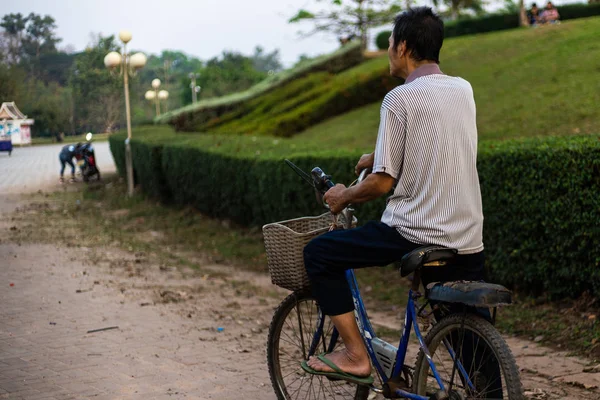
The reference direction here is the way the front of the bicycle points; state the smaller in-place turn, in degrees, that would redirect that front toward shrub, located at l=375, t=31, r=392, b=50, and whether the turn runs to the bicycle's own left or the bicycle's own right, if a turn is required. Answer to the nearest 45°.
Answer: approximately 45° to the bicycle's own right

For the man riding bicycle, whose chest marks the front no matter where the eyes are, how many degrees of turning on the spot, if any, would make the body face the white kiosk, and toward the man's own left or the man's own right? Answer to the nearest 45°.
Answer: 0° — they already face it

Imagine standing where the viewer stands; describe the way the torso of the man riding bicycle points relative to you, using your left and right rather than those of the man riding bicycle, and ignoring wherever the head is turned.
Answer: facing away from the viewer and to the left of the viewer

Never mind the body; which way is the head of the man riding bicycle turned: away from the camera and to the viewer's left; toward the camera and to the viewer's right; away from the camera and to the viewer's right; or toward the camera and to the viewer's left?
away from the camera and to the viewer's left

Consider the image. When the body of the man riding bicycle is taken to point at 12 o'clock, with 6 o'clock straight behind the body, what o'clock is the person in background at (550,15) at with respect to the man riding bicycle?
The person in background is roughly at 2 o'clock from the man riding bicycle.

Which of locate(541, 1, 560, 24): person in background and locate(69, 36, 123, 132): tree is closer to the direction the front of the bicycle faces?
the tree

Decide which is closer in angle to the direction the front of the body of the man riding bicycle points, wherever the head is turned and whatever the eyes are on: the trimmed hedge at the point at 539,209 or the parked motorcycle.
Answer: the parked motorcycle

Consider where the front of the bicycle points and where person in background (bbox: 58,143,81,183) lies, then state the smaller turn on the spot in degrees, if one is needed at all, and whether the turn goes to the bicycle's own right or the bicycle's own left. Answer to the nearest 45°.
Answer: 0° — it already faces them

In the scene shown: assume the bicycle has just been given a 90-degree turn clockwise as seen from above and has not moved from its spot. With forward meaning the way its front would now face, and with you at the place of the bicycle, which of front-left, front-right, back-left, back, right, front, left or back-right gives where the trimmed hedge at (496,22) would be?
front-left

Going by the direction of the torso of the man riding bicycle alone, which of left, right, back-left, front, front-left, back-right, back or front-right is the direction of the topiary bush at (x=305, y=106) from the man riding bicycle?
front-right

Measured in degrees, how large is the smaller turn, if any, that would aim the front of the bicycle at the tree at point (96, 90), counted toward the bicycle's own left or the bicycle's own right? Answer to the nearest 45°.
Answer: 0° — it already faces it

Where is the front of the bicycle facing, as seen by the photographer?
facing away from the viewer and to the left of the viewer
